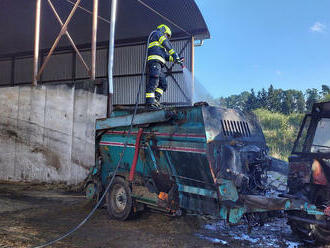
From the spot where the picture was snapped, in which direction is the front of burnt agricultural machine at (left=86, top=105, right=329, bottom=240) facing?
facing the viewer and to the right of the viewer

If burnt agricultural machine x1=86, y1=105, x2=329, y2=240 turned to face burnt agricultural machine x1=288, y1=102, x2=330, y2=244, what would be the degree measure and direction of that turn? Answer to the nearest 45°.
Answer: approximately 45° to its left

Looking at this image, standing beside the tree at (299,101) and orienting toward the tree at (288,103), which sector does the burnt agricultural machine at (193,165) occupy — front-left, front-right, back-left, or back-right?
front-left

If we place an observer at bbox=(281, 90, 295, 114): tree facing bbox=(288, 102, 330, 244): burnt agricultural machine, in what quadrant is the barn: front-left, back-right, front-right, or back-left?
front-right

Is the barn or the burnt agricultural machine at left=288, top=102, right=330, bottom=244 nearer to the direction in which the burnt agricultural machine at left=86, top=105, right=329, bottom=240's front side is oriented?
the burnt agricultural machine

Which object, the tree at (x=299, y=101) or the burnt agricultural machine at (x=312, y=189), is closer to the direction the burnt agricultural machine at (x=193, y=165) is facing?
the burnt agricultural machine

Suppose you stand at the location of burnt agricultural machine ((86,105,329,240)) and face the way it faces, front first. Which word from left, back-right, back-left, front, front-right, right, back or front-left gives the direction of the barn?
back
